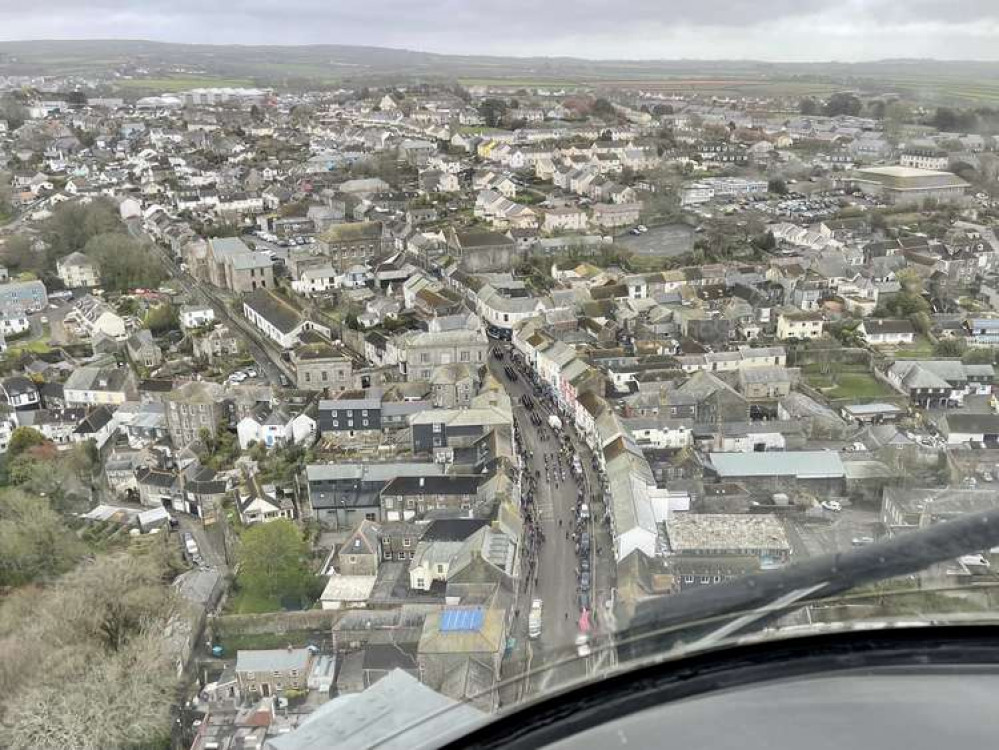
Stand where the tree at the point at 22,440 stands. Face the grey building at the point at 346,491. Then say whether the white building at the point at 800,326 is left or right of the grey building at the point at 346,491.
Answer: left

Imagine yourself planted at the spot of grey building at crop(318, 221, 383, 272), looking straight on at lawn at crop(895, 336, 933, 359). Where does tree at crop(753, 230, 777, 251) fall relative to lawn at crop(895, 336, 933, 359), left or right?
left

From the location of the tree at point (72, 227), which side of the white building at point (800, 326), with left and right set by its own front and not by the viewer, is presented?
right

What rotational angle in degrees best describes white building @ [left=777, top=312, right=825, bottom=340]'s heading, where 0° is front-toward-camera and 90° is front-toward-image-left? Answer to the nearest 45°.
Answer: approximately 0°

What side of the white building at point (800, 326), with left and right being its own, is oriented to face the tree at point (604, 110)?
back

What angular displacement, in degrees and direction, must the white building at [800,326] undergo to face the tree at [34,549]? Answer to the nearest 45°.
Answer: approximately 45° to its right

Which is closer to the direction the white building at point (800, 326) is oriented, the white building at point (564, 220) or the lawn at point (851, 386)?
the lawn

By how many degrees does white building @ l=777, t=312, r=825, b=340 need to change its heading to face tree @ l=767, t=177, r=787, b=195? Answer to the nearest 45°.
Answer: approximately 180°

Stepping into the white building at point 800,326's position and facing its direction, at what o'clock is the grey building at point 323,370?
The grey building is roughly at 2 o'clock from the white building.

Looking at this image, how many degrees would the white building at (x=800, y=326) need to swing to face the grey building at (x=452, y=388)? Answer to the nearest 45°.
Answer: approximately 45° to its right

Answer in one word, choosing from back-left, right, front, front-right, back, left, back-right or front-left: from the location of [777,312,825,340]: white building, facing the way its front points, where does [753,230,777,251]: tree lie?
back

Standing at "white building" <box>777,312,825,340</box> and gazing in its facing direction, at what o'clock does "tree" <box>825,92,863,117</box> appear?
The tree is roughly at 6 o'clock from the white building.
